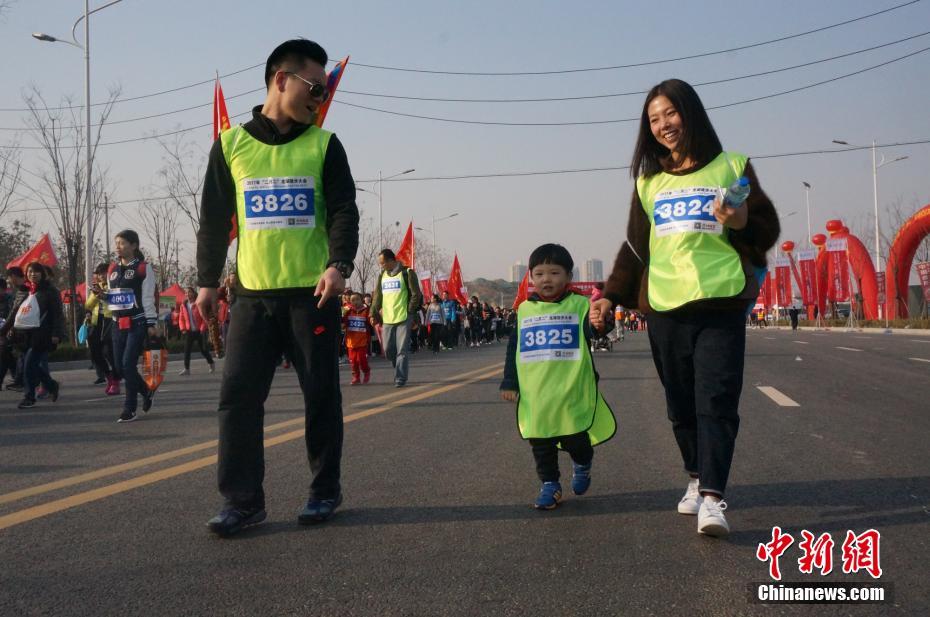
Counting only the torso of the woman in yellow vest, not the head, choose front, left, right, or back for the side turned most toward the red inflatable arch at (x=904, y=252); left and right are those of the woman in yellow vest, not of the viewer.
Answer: back

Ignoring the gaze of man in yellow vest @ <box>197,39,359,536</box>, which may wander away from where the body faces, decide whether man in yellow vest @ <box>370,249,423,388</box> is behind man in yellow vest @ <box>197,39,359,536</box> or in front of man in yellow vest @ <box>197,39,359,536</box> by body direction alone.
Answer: behind

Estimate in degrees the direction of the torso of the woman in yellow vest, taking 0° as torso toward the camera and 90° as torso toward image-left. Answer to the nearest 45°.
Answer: approximately 0°

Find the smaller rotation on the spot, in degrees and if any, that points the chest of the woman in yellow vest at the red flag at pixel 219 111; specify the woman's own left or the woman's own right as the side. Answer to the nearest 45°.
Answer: approximately 135° to the woman's own right

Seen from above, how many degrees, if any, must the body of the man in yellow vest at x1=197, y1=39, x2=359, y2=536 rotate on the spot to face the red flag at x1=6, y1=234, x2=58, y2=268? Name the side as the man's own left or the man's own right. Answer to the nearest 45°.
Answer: approximately 180°

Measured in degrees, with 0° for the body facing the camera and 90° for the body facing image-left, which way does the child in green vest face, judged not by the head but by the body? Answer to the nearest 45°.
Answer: approximately 0°

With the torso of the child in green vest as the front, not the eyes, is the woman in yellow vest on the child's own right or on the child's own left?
on the child's own left

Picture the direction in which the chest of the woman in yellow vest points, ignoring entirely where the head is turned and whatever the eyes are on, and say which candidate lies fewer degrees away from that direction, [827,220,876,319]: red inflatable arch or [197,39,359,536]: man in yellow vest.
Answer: the man in yellow vest

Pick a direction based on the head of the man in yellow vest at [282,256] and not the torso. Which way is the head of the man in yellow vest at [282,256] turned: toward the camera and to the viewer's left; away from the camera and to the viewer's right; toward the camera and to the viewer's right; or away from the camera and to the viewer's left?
toward the camera and to the viewer's right
